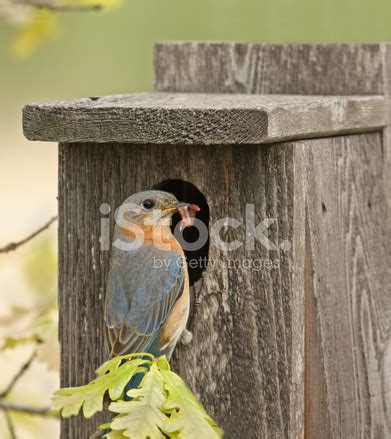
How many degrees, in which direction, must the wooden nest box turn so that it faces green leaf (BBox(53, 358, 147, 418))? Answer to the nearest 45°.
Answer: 0° — it already faces it

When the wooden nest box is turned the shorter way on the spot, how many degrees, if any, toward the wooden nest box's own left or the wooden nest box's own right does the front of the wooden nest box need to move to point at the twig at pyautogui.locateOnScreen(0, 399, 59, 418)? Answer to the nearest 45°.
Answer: approximately 45° to the wooden nest box's own right

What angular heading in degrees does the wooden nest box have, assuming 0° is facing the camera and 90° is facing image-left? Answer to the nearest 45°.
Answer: approximately 45°
